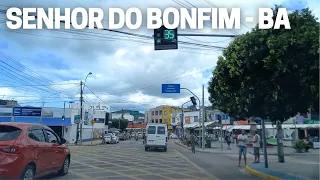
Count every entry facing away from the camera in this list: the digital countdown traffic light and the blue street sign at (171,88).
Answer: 0

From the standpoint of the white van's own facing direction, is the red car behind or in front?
behind

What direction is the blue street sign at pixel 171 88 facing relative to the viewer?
toward the camera

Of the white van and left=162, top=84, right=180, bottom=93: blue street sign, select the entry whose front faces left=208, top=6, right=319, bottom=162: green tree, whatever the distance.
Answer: the blue street sign

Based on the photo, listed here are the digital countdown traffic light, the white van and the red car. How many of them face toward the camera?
1

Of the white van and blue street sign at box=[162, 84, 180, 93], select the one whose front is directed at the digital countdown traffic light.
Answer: the blue street sign

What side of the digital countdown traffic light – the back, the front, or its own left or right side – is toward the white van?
back

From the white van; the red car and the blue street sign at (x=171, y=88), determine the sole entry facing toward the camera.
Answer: the blue street sign

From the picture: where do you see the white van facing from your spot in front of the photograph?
facing away from the viewer

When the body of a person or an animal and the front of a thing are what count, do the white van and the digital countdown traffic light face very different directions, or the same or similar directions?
very different directions

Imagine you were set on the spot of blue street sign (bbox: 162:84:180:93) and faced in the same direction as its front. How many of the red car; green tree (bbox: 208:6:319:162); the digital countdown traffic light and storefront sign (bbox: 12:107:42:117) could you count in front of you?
3

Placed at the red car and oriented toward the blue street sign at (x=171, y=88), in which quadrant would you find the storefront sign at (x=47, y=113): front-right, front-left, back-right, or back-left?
front-left

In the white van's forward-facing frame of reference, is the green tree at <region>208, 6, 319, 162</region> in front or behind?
behind
